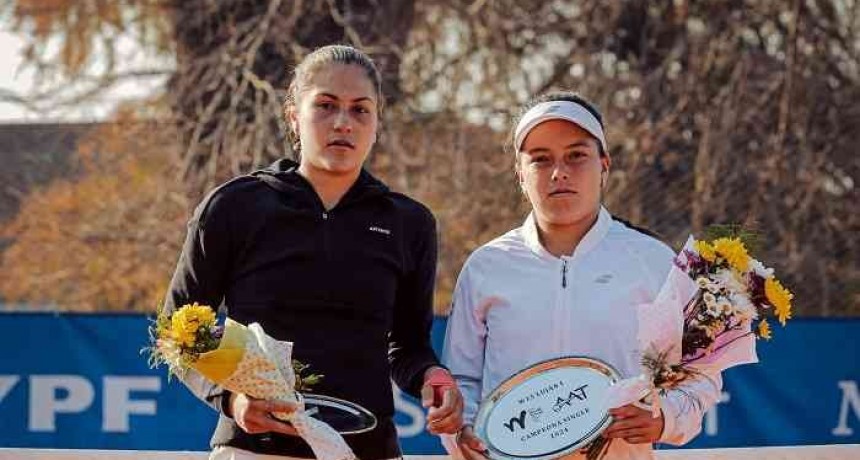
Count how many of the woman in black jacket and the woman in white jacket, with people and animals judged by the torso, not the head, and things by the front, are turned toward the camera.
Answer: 2

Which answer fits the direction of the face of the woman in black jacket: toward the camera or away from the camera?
toward the camera

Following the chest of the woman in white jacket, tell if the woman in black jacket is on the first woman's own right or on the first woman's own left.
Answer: on the first woman's own right

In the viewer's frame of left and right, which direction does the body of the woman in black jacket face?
facing the viewer

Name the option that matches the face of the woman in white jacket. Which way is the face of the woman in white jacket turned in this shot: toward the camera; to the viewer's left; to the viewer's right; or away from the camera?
toward the camera

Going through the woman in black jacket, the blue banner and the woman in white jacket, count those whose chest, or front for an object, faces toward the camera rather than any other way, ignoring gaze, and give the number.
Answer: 3

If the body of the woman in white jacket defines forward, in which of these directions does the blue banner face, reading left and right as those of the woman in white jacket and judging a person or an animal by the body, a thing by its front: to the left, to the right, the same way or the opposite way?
the same way

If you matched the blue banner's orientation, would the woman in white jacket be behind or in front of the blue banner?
in front

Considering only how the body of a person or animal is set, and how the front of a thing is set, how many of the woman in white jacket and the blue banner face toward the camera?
2

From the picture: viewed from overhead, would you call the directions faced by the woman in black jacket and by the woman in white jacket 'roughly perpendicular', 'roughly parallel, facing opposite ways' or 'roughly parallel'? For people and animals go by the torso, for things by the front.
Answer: roughly parallel

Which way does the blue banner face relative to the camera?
toward the camera
